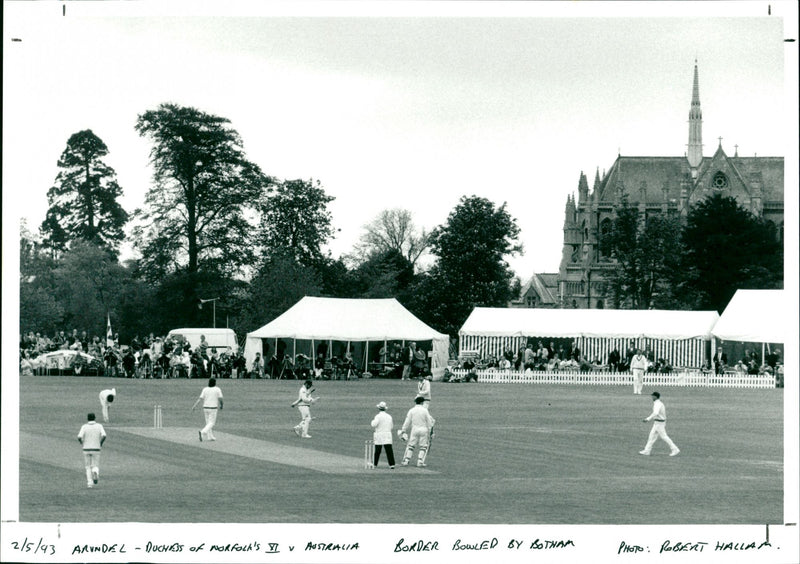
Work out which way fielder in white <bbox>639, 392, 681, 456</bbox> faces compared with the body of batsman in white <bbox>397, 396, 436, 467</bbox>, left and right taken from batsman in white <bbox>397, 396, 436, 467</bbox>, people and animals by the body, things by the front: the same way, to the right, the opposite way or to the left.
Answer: to the left

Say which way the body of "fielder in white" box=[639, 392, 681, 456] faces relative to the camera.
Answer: to the viewer's left

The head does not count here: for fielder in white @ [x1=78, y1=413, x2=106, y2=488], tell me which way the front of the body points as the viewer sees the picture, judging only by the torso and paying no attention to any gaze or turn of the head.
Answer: away from the camera

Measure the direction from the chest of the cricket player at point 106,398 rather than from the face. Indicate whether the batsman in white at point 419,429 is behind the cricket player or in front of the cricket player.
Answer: in front

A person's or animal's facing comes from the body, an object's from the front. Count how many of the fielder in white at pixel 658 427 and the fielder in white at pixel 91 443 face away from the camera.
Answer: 1

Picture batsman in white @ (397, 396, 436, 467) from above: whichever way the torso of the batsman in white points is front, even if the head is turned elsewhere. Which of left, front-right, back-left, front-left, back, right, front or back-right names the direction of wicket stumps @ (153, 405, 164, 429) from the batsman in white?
front-left

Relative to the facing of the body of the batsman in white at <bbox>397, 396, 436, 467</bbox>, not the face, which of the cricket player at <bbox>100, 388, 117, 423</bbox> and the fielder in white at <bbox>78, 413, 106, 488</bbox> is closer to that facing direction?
the cricket player
